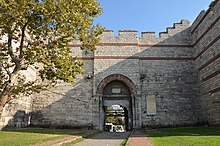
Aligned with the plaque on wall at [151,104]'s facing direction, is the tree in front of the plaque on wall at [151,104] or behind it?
in front

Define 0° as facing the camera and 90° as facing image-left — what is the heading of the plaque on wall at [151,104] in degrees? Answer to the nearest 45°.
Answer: approximately 0°
